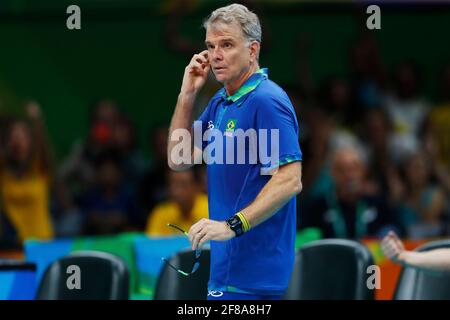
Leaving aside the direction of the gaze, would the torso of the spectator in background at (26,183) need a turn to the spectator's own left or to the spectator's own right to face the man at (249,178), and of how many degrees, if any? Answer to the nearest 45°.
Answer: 0° — they already face them

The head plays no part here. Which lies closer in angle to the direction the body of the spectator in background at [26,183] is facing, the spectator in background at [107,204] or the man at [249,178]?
the man

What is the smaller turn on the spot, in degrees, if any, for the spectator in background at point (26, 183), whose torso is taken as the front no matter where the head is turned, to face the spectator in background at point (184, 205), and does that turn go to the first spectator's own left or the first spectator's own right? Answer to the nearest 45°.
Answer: approximately 45° to the first spectator's own left

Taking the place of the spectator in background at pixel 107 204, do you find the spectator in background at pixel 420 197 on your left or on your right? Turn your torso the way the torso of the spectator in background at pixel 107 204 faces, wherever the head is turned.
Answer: on your left

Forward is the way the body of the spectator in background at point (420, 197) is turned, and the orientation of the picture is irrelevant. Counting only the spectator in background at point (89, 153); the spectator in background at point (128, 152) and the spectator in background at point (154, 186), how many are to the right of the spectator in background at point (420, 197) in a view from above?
3

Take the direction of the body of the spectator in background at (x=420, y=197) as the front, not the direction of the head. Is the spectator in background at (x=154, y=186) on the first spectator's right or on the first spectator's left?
on the first spectator's right

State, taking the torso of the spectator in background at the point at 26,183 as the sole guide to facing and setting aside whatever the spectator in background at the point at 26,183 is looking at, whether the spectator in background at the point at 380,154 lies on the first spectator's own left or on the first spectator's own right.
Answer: on the first spectator's own left
